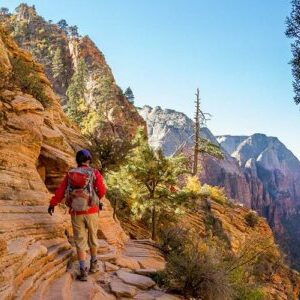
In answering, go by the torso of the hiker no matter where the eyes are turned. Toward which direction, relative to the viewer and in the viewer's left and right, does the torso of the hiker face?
facing away from the viewer

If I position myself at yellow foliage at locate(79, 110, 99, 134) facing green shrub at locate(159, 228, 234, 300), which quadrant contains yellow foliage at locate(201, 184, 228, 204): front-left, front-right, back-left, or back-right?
front-left

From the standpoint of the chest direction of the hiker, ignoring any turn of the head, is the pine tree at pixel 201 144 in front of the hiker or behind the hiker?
in front

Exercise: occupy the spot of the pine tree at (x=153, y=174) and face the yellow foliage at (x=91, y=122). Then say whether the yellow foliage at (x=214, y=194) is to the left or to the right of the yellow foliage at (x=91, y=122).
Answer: right

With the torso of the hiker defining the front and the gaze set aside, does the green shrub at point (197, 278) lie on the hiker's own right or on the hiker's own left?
on the hiker's own right

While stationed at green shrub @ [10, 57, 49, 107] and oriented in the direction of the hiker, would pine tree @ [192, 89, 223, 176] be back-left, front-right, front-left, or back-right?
back-left

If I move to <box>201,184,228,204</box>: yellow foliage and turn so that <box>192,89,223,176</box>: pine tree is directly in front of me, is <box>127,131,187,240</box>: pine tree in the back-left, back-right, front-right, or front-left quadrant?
back-left

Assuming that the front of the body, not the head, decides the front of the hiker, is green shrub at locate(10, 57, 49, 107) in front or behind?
in front

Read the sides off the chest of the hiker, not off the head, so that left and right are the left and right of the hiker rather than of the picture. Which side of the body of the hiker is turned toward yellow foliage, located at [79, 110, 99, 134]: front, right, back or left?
front

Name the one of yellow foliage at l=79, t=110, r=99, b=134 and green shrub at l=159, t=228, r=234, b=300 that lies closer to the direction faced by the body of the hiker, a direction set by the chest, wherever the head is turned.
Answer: the yellow foliage

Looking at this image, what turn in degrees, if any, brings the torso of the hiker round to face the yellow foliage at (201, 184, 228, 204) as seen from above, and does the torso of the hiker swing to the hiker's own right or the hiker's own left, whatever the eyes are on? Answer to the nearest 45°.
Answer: approximately 45° to the hiker's own right
